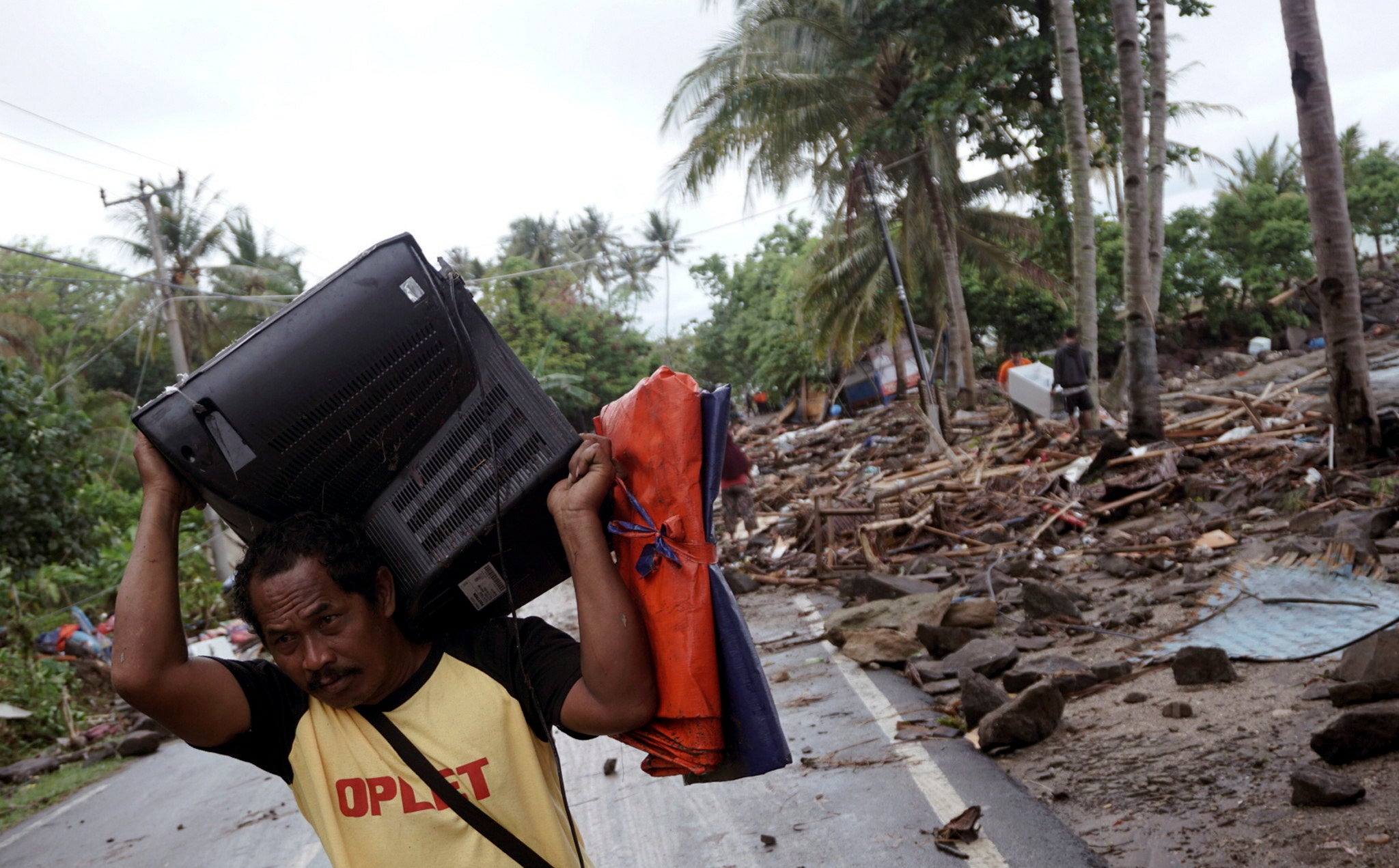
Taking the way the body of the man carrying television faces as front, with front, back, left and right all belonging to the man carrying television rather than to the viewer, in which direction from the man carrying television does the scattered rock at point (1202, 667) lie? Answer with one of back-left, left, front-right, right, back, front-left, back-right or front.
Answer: back-left

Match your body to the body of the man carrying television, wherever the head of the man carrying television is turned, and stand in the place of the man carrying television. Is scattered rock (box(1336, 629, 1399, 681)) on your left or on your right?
on your left

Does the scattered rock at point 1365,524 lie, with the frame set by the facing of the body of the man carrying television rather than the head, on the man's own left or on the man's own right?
on the man's own left

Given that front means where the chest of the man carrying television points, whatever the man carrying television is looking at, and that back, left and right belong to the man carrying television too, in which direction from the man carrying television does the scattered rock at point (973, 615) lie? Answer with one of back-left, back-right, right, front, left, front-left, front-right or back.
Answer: back-left

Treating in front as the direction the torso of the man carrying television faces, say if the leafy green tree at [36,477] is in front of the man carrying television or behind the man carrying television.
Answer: behind

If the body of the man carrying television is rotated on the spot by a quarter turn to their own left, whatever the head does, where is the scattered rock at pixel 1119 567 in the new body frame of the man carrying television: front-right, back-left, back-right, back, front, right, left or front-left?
front-left

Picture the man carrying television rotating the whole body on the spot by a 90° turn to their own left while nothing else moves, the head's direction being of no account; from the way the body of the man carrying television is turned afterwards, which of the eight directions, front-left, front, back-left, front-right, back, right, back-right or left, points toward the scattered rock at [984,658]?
front-left

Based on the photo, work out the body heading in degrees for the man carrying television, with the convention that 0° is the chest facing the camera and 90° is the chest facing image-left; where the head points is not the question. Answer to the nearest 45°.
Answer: approximately 0°

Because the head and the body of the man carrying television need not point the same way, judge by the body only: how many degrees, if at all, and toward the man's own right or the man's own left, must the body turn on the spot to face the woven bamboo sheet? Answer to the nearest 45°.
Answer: approximately 135° to the man's own left

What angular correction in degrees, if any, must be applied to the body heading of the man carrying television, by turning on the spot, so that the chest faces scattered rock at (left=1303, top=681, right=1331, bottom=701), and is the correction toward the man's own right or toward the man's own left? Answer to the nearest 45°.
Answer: approximately 135° to the man's own left

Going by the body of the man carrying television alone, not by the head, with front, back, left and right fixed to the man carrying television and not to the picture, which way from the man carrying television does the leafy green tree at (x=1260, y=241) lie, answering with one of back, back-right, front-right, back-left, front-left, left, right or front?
back-left

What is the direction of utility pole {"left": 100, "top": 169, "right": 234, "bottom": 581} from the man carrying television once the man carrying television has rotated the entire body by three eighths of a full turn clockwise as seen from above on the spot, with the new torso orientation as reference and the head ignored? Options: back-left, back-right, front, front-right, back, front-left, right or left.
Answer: front-right

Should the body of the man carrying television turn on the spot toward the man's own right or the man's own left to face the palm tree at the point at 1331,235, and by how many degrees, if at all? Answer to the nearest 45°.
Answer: approximately 135° to the man's own left
